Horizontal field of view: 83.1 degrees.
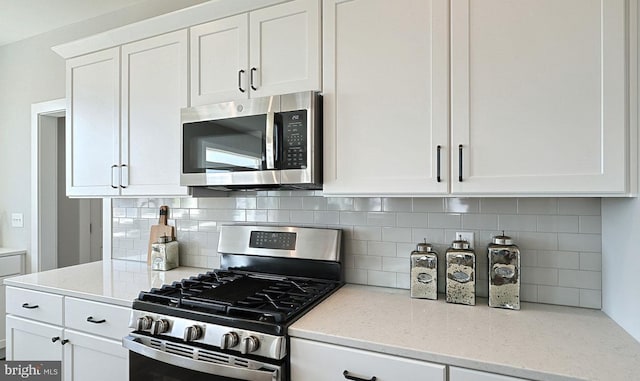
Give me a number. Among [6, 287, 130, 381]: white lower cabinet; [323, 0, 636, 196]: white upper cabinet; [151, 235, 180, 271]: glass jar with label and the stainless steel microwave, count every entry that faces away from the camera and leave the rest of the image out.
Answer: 0

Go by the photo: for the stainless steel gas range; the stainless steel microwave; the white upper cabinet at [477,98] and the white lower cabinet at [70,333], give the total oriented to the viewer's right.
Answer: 0

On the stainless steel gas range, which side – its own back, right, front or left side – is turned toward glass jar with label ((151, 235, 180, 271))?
right

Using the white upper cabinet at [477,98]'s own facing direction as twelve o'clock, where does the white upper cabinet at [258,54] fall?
the white upper cabinet at [258,54] is roughly at 3 o'clock from the white upper cabinet at [477,98].

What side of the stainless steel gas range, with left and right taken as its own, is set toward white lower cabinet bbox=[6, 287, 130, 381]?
right

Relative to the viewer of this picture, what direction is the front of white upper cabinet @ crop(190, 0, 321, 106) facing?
facing the viewer and to the left of the viewer

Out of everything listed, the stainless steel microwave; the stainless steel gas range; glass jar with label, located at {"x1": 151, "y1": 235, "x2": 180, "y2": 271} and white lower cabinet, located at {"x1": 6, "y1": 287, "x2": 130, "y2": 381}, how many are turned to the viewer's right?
0

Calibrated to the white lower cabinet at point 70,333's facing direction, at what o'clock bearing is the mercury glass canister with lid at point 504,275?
The mercury glass canister with lid is roughly at 9 o'clock from the white lower cabinet.

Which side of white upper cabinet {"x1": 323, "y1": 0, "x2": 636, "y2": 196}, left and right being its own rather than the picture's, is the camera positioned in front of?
front

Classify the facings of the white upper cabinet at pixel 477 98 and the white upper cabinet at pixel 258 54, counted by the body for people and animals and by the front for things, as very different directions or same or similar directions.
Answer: same or similar directions

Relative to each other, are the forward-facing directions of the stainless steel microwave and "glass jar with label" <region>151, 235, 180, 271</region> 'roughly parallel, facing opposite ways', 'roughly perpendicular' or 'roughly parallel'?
roughly parallel

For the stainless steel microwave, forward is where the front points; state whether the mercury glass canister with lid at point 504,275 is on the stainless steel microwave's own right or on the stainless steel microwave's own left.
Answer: on the stainless steel microwave's own left

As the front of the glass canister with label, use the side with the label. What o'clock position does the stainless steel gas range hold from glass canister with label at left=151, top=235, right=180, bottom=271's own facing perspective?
The stainless steel gas range is roughly at 10 o'clock from the glass canister with label.

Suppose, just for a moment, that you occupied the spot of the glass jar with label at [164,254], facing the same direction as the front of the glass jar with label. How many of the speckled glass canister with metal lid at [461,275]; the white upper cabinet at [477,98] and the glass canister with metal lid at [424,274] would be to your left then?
3

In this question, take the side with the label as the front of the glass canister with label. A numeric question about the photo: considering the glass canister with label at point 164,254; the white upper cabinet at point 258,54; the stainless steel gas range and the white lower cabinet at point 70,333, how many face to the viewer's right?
0

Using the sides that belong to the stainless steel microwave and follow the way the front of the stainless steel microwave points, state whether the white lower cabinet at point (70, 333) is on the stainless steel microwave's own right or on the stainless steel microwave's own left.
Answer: on the stainless steel microwave's own right

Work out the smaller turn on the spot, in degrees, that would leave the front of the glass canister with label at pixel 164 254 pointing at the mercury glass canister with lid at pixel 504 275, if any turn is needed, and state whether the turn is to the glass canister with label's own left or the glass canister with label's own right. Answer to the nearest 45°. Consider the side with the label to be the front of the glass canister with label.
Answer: approximately 90° to the glass canister with label's own left
